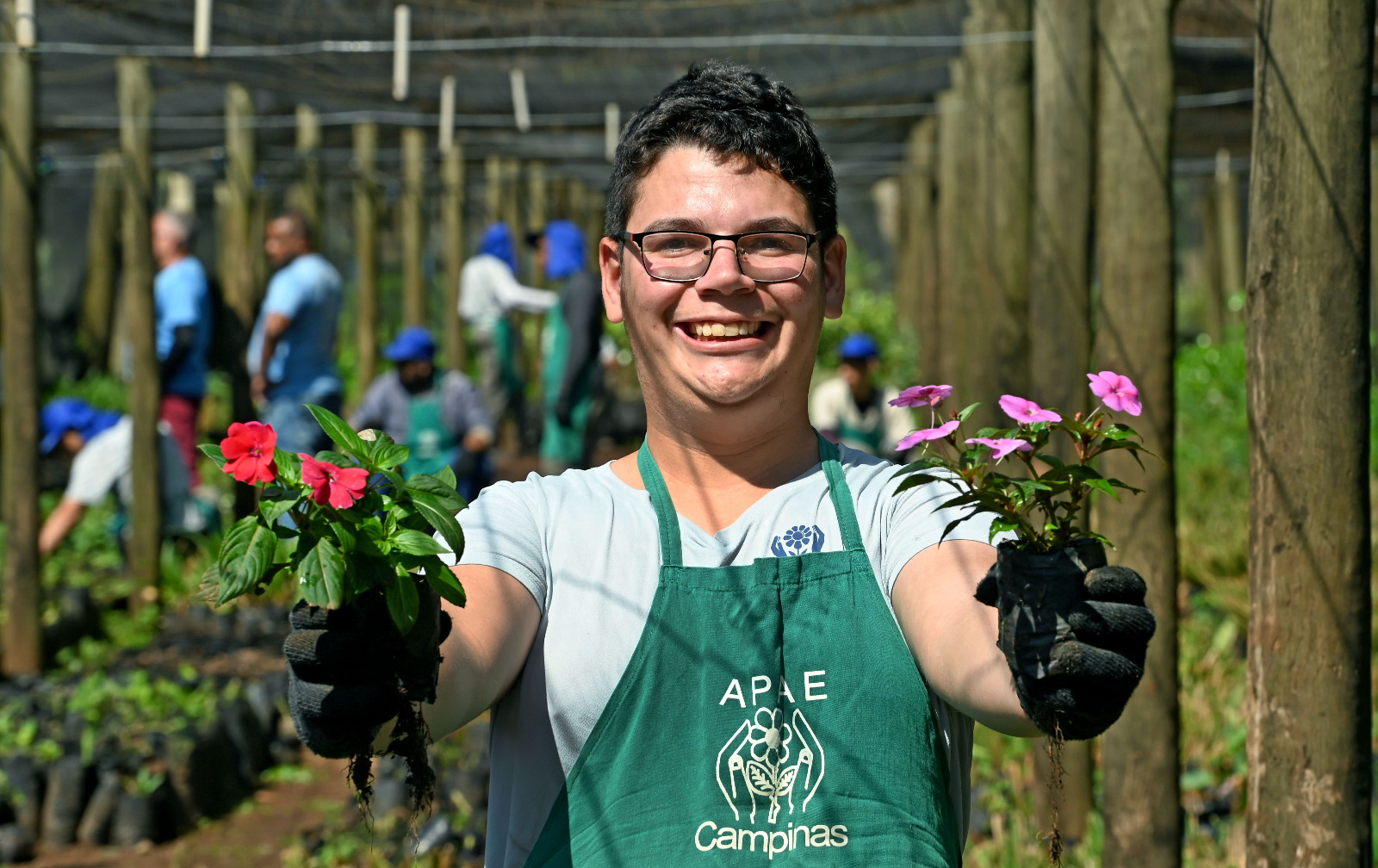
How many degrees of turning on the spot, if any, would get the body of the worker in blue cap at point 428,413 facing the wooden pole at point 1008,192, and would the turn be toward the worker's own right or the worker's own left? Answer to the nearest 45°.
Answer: approximately 45° to the worker's own left

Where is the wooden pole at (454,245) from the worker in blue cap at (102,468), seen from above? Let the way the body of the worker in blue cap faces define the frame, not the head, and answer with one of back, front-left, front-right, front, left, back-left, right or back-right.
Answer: back-right

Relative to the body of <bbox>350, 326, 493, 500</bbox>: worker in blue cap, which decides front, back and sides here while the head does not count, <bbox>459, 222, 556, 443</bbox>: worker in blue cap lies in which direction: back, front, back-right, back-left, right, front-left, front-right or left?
back

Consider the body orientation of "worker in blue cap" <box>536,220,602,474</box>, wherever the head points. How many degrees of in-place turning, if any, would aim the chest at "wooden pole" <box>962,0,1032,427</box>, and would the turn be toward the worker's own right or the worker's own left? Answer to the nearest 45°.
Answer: approximately 135° to the worker's own left

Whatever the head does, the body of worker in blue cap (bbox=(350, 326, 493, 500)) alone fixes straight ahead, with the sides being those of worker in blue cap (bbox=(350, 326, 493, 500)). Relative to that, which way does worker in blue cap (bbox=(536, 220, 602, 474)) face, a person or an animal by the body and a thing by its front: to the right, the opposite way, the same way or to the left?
to the right

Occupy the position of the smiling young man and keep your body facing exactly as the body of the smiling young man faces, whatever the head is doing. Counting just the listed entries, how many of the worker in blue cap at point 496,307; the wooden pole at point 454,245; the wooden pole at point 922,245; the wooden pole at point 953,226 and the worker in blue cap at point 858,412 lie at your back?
5

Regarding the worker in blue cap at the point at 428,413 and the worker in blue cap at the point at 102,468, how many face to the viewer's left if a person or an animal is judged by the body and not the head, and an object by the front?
1

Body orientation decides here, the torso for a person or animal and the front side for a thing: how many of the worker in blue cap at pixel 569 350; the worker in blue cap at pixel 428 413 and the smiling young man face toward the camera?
2

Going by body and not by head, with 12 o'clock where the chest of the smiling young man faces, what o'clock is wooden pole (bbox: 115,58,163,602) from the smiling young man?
The wooden pole is roughly at 5 o'clock from the smiling young man.

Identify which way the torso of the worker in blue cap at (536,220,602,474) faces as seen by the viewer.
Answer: to the viewer's left

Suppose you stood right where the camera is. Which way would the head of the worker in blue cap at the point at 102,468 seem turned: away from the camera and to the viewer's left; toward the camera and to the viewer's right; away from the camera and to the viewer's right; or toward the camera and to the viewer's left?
toward the camera and to the viewer's left

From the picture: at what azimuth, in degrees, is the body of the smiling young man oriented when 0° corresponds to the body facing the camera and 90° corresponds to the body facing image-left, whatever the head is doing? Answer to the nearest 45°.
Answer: approximately 0°

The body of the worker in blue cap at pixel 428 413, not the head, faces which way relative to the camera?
toward the camera

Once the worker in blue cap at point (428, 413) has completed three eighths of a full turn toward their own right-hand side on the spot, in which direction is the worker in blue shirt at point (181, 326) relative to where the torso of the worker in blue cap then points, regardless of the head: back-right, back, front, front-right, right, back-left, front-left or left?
front

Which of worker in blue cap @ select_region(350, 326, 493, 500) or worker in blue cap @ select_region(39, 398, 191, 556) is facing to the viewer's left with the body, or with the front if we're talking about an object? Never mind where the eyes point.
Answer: worker in blue cap @ select_region(39, 398, 191, 556)
